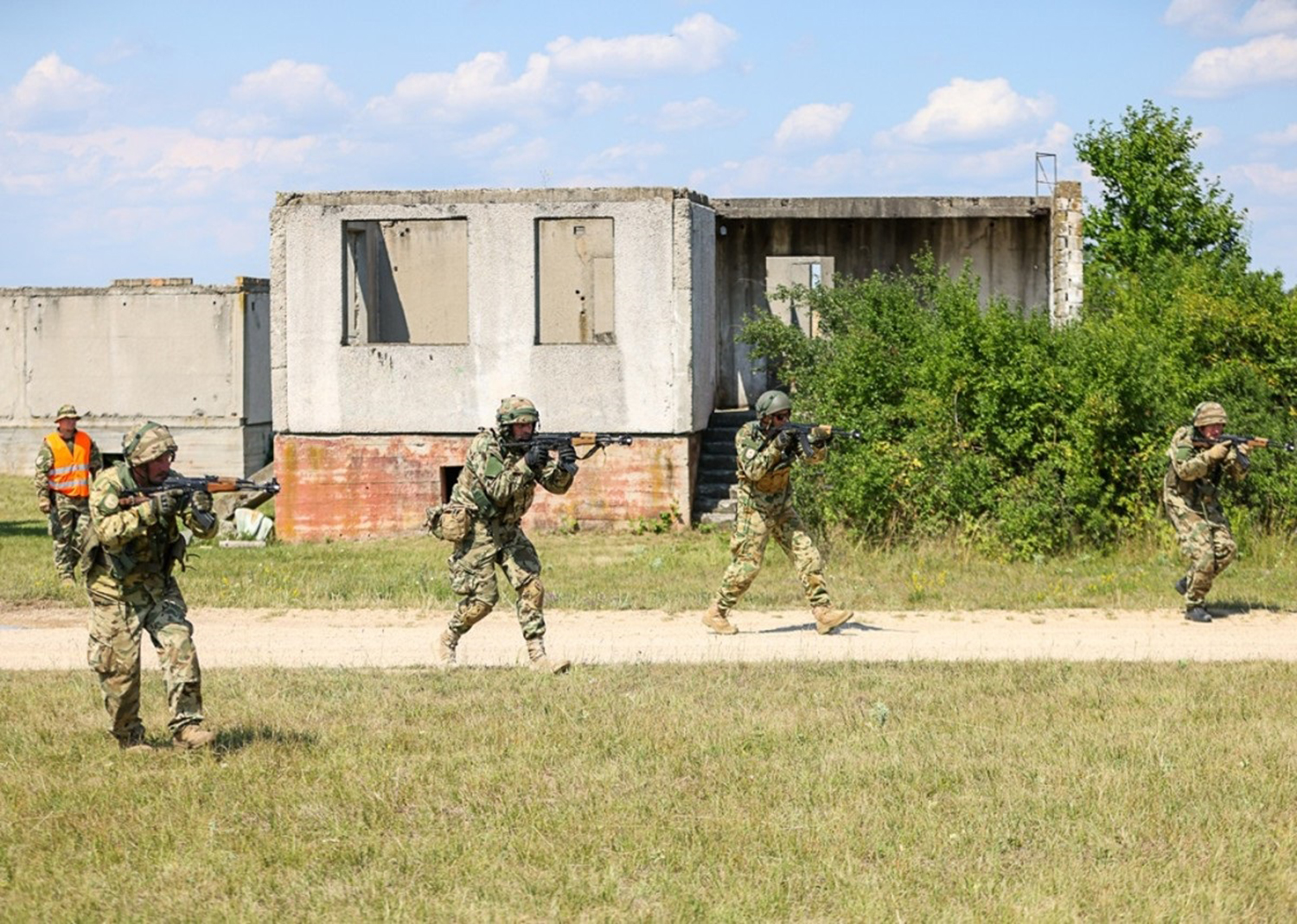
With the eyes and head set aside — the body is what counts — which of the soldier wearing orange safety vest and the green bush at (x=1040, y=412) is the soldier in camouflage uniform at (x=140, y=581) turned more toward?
the green bush

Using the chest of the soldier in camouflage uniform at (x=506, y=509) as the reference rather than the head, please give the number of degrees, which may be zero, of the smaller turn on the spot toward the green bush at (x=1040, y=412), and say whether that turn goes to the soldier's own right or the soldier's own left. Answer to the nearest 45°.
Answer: approximately 90° to the soldier's own left

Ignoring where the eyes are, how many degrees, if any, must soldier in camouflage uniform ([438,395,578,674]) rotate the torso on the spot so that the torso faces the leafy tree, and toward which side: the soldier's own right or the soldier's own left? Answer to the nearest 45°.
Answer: approximately 90° to the soldier's own left

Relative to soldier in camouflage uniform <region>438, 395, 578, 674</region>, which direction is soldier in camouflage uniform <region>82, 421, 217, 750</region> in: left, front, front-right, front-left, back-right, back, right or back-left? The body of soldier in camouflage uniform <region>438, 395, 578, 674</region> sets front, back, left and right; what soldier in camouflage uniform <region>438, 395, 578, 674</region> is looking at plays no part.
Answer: right

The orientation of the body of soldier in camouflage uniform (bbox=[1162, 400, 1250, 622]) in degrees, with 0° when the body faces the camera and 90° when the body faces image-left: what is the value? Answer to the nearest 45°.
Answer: approximately 315°

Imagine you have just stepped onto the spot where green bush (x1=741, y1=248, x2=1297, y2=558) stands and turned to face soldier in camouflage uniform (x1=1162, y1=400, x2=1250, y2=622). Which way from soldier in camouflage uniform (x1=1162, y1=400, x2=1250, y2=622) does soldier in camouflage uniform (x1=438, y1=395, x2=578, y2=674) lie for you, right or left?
right

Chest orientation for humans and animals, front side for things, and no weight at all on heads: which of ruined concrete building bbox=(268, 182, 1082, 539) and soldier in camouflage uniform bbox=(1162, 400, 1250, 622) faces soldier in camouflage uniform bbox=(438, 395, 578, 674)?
the ruined concrete building

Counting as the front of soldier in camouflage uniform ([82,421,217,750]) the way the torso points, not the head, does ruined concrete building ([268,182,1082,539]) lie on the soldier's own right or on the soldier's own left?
on the soldier's own left

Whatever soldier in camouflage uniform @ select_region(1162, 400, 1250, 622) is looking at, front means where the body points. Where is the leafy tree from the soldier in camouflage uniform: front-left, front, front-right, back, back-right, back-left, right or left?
back-left

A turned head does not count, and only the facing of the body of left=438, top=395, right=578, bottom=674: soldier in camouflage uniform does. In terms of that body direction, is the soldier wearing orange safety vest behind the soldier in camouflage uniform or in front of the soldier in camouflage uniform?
behind
